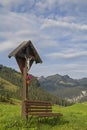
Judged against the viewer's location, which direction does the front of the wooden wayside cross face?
facing the viewer and to the right of the viewer

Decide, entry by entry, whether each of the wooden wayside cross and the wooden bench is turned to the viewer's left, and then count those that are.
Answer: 0
